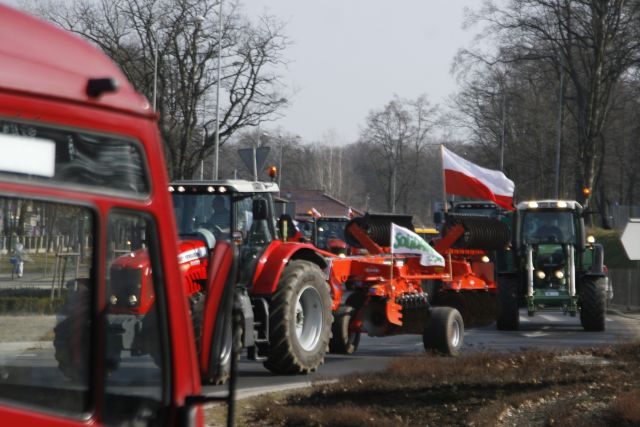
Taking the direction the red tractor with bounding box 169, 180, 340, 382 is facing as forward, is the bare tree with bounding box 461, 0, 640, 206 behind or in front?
behind

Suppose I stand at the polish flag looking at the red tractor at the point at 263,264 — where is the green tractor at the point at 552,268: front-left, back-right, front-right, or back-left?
back-left
